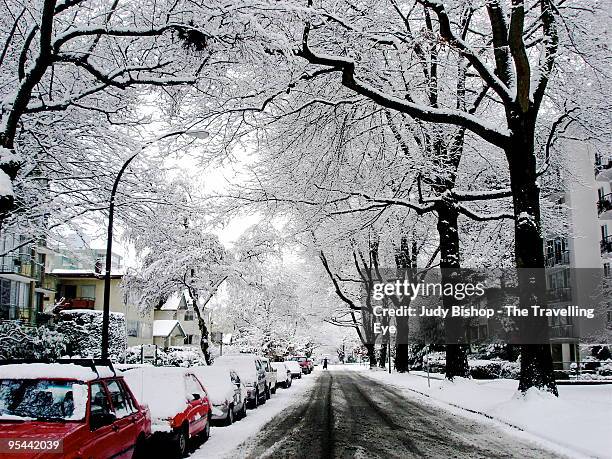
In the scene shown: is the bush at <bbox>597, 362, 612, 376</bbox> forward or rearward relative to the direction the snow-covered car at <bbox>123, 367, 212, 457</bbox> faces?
rearward

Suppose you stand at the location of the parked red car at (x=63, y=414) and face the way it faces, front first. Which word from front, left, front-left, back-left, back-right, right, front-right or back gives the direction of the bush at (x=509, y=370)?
back

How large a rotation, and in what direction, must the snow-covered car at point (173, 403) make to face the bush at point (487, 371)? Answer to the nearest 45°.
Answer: approximately 180°

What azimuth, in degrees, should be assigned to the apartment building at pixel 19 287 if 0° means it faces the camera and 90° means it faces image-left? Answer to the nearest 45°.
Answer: approximately 315°

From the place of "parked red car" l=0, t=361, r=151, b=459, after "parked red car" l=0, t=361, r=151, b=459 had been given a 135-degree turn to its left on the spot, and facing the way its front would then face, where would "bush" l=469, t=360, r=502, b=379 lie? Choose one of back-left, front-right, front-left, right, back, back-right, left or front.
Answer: front-left

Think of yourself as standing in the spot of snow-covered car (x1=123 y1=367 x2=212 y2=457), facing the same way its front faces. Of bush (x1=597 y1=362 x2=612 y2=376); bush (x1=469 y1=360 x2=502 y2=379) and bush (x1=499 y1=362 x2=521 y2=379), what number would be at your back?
3

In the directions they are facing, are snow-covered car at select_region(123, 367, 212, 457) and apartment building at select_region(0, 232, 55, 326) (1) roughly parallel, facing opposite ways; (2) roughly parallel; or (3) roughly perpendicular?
roughly perpendicular

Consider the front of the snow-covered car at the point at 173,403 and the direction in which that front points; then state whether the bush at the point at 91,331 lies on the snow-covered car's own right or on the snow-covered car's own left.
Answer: on the snow-covered car's own right

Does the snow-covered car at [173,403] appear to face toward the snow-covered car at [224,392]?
no

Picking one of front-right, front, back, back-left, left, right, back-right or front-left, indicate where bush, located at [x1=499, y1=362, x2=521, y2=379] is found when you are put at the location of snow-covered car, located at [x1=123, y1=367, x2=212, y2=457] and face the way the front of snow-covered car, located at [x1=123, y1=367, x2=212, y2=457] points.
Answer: back

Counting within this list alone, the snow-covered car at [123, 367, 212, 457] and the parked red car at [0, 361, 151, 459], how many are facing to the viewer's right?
0

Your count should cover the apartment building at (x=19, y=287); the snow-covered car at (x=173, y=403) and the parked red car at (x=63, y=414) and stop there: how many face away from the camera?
0

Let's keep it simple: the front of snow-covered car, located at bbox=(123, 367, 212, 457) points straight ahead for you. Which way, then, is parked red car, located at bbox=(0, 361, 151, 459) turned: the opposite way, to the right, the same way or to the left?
the same way

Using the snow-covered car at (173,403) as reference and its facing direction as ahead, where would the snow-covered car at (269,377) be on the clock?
the snow-covered car at (269,377) is roughly at 5 o'clock from the snow-covered car at (173,403).

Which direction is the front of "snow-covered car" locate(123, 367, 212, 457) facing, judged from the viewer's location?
facing the viewer and to the left of the viewer

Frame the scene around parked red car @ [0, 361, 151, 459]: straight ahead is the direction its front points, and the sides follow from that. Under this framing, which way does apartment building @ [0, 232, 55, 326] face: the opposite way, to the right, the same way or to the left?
to the left

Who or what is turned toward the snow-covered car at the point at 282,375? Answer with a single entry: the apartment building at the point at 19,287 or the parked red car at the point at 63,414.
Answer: the apartment building

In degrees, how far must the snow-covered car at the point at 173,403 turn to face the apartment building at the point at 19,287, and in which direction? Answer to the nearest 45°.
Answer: approximately 135° to its right
